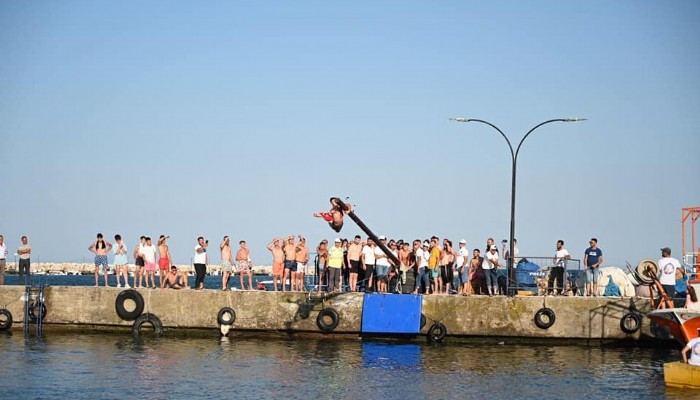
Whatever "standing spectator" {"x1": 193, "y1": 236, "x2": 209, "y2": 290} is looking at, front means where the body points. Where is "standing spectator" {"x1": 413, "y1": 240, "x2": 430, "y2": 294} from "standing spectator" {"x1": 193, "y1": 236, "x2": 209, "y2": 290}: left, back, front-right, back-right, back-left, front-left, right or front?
front-left

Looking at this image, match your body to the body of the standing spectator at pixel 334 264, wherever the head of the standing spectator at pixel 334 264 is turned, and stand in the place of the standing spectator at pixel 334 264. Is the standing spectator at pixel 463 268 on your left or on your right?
on your left

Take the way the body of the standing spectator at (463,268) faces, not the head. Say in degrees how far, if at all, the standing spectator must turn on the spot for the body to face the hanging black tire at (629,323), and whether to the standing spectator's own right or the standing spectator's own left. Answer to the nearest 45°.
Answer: approximately 135° to the standing spectator's own left

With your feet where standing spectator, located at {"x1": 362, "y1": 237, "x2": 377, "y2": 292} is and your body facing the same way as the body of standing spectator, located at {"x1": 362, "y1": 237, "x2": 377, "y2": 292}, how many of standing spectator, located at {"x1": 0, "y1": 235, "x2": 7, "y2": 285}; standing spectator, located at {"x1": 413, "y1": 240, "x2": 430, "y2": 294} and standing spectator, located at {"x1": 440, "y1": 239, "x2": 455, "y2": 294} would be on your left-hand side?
2

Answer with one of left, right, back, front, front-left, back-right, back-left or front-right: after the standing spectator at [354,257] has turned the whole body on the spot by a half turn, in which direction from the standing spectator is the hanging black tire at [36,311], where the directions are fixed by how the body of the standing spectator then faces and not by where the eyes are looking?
left

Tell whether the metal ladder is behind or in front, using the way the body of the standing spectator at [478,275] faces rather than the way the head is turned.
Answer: in front

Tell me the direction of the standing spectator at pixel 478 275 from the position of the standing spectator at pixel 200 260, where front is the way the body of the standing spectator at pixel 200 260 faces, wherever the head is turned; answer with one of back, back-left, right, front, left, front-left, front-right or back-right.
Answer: front-left

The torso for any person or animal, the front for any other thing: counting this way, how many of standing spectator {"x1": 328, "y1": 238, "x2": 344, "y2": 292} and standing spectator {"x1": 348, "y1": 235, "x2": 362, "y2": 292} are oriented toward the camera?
2

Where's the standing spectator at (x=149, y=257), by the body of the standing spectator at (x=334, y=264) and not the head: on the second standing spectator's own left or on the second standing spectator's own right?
on the second standing spectator's own right
